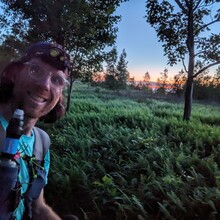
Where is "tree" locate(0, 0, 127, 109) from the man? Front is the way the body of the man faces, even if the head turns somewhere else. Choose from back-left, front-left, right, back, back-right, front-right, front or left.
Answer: back

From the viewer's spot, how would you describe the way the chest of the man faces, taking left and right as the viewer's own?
facing the viewer
